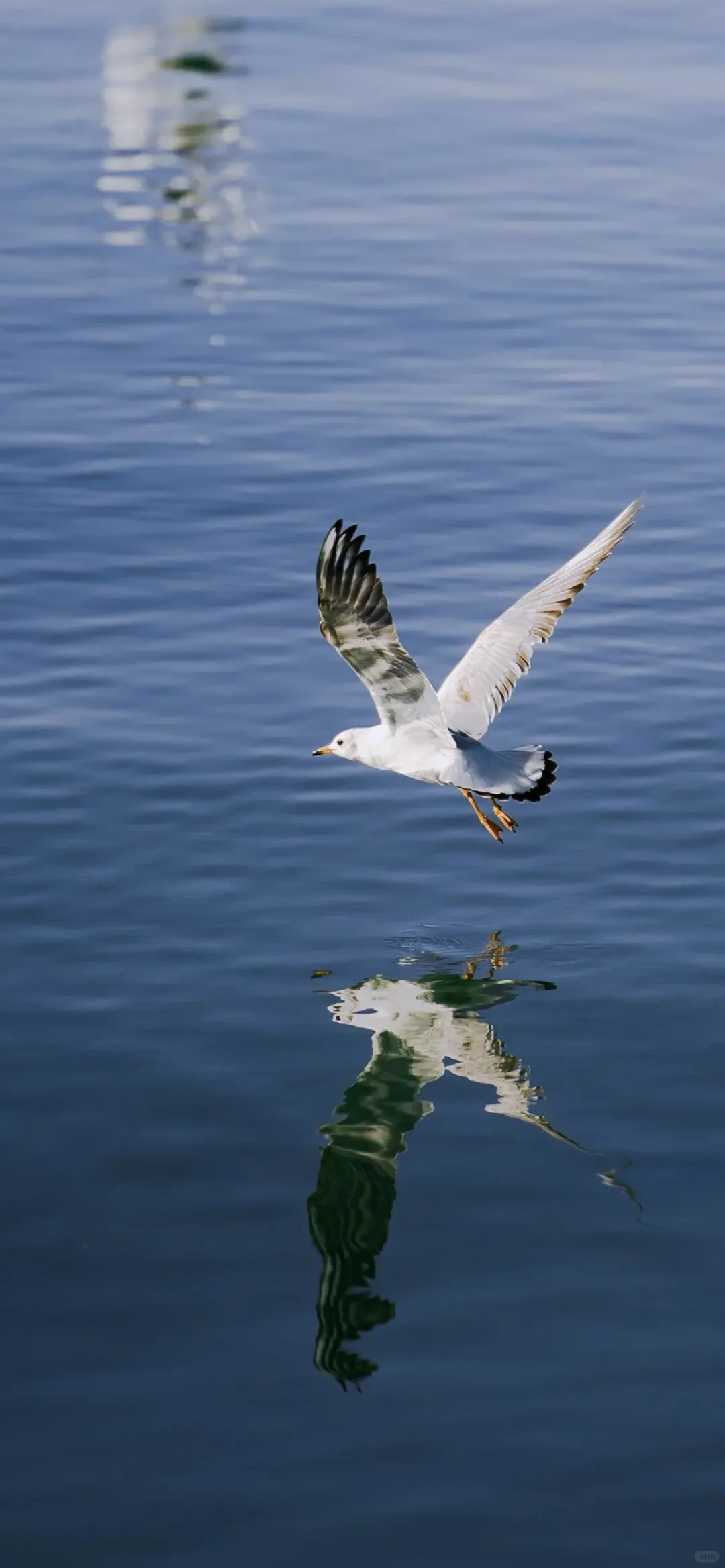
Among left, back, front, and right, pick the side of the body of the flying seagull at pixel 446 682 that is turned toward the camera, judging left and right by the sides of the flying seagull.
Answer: left
